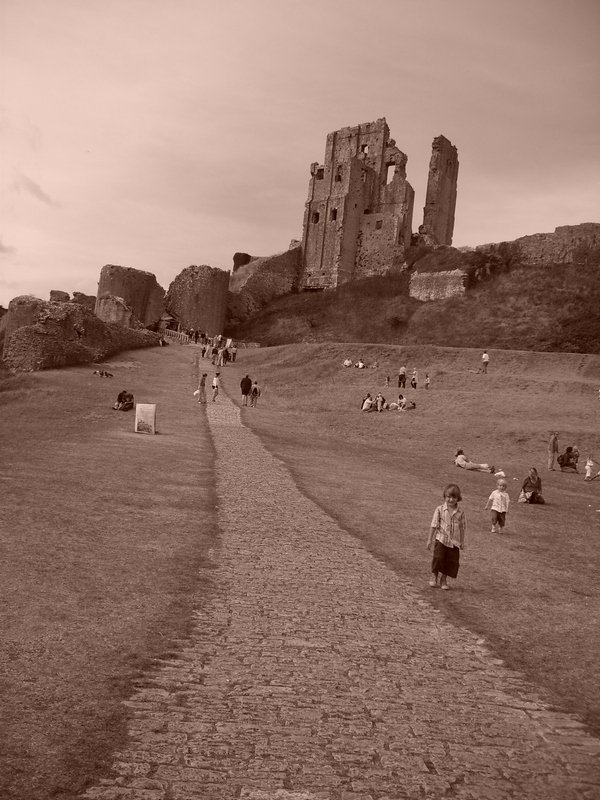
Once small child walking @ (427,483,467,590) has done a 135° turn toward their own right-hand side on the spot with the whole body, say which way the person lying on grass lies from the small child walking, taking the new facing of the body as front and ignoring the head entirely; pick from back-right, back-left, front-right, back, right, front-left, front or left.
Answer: front-right

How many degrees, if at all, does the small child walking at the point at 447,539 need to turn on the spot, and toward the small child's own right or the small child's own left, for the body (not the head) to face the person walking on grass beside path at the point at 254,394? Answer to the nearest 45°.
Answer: approximately 180°

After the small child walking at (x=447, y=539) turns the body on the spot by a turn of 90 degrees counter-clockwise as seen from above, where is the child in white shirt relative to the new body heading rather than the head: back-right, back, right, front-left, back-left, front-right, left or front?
left

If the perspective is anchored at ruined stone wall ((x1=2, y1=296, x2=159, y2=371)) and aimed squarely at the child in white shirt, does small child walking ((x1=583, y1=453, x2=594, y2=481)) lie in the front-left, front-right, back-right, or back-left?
front-left

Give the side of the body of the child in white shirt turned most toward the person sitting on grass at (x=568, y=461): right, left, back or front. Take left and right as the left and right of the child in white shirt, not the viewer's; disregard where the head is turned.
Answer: back

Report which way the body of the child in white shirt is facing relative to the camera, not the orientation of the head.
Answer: toward the camera

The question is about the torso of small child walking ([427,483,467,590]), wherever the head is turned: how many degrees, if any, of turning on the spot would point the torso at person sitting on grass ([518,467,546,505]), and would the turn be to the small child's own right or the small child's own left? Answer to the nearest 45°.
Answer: approximately 180°

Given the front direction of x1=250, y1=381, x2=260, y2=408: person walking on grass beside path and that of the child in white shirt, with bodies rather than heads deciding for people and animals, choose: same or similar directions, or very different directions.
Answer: very different directions

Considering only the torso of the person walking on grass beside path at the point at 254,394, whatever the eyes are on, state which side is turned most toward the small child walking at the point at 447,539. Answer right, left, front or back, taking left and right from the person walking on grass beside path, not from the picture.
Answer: back

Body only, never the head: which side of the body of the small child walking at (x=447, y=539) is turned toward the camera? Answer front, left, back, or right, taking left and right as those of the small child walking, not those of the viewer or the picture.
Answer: front

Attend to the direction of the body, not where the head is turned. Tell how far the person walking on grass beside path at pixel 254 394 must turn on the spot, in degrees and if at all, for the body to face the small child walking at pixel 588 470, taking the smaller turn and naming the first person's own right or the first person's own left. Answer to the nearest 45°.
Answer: approximately 135° to the first person's own right

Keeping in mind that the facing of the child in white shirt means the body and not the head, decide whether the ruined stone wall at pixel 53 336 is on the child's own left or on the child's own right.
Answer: on the child's own right

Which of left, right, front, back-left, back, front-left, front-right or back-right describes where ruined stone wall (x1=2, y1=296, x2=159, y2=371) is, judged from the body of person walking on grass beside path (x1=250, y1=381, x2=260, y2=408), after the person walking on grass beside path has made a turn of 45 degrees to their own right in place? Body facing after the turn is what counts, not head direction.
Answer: left

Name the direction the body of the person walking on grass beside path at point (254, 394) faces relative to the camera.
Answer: away from the camera
